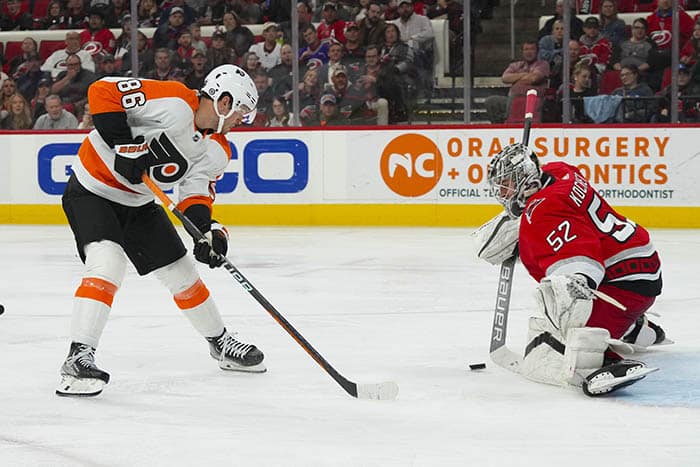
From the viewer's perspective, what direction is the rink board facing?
toward the camera

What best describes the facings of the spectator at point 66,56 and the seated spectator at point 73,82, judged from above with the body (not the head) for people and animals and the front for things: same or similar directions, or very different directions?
same or similar directions

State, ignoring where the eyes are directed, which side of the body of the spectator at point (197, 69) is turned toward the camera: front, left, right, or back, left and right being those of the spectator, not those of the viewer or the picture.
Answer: front

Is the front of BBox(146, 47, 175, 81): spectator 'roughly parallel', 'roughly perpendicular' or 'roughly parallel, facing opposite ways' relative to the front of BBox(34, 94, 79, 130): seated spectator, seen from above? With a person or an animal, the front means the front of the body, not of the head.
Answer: roughly parallel

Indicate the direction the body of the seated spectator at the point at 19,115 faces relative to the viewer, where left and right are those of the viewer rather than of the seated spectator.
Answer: facing the viewer

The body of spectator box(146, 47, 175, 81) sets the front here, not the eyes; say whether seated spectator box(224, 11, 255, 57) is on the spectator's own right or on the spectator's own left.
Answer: on the spectator's own left

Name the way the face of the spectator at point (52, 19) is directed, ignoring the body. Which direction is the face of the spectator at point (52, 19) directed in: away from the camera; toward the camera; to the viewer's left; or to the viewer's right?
toward the camera

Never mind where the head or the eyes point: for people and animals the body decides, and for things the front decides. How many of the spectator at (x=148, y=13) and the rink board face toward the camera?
2

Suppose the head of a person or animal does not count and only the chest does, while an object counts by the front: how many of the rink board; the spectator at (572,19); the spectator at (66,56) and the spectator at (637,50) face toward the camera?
4

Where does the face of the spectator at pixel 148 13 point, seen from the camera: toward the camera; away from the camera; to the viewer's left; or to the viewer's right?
toward the camera

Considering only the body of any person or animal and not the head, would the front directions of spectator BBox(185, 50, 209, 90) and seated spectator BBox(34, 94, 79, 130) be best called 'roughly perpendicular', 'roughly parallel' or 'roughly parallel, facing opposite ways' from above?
roughly parallel

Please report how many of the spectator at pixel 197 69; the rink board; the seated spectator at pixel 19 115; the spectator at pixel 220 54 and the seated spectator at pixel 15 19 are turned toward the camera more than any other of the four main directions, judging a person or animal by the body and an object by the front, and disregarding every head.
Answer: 5

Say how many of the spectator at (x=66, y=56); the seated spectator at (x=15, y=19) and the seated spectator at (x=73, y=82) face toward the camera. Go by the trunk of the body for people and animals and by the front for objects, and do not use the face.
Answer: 3
